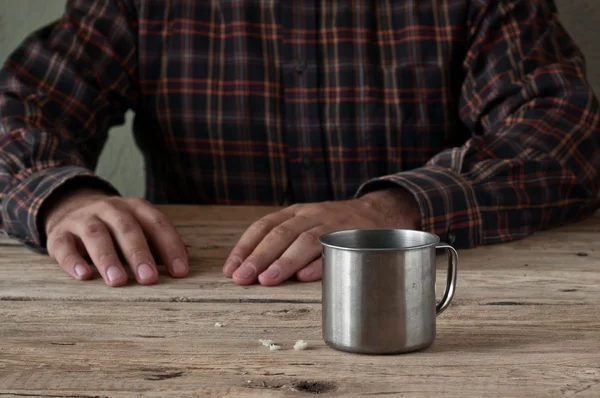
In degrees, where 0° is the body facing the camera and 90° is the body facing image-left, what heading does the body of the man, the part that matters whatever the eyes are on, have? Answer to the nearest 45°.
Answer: approximately 0°

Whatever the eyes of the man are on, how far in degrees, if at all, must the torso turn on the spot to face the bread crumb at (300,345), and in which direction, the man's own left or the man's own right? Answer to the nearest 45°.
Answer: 0° — they already face it

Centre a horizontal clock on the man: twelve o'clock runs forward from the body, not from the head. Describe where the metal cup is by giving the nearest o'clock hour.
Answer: The metal cup is roughly at 12 o'clock from the man.

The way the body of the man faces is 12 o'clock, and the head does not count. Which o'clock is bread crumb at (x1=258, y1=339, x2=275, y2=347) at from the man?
The bread crumb is roughly at 12 o'clock from the man.
